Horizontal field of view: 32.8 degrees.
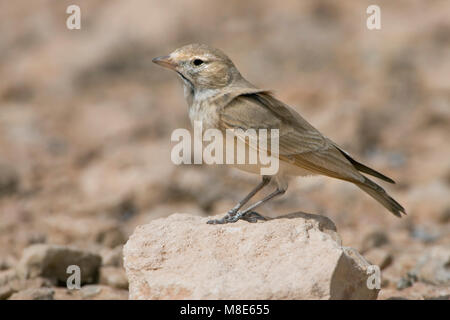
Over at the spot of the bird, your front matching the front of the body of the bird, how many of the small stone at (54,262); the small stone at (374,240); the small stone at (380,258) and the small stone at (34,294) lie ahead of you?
2

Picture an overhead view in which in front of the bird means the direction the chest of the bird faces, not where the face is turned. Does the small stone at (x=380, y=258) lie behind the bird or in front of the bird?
behind

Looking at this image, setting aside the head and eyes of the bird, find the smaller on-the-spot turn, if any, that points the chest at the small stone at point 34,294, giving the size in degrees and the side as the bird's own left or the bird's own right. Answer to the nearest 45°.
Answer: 0° — it already faces it

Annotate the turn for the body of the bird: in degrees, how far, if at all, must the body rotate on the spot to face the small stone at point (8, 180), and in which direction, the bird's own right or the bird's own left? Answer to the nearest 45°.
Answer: approximately 45° to the bird's own right

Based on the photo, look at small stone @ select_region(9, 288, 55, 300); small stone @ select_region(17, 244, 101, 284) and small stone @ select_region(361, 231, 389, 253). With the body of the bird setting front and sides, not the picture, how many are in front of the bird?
2

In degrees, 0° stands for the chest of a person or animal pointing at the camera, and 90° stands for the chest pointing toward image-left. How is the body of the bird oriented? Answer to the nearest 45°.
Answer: approximately 90°
